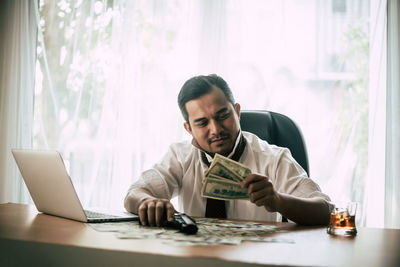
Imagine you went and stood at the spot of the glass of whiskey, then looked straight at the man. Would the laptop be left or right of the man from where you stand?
left

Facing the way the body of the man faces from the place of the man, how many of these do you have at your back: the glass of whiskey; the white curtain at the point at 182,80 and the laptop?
1

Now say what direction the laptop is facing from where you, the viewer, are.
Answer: facing away from the viewer and to the right of the viewer

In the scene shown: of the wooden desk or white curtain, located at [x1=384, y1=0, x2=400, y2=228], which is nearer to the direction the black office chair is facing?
the wooden desk

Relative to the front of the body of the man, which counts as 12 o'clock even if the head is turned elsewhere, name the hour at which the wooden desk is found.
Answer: The wooden desk is roughly at 12 o'clock from the man.

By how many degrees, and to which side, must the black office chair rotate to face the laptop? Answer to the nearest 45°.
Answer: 0° — it already faces it

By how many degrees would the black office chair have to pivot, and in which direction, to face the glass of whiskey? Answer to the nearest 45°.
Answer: approximately 45° to its left

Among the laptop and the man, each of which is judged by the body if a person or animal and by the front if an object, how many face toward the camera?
1
